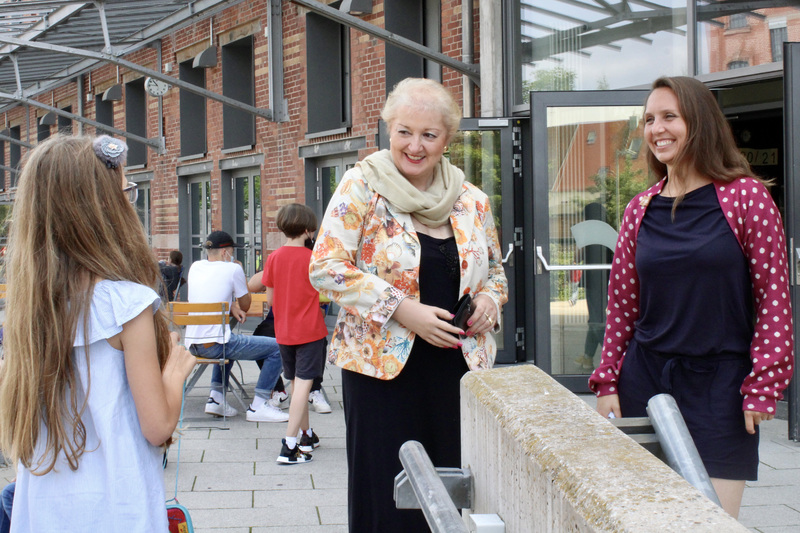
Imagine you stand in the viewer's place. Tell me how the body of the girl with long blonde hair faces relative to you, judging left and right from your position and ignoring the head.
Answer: facing away from the viewer and to the right of the viewer

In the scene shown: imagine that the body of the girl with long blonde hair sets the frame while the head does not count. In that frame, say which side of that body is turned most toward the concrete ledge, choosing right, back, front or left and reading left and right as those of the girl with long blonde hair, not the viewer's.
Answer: right

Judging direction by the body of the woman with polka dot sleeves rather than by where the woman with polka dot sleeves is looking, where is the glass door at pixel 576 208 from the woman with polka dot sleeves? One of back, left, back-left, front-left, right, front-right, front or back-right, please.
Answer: back-right

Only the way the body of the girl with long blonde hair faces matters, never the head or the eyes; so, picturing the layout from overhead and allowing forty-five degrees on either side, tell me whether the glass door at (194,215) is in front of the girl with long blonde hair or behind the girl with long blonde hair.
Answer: in front

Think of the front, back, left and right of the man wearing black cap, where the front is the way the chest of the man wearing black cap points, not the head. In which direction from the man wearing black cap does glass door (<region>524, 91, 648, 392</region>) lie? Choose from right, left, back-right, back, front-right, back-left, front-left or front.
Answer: front-right

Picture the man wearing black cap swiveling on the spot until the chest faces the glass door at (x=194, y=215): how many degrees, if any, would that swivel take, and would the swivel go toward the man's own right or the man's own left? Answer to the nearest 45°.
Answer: approximately 45° to the man's own left

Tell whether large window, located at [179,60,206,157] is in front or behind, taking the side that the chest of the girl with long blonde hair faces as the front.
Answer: in front

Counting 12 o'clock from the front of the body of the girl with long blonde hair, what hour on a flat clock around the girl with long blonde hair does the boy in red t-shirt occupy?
The boy in red t-shirt is roughly at 11 o'clock from the girl with long blonde hair.

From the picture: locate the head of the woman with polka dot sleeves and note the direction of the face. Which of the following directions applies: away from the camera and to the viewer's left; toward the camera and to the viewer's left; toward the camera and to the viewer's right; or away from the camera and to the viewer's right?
toward the camera and to the viewer's left

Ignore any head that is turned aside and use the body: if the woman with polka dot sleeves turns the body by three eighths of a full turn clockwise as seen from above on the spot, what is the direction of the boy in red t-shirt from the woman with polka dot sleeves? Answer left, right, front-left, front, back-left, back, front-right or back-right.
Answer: front-left

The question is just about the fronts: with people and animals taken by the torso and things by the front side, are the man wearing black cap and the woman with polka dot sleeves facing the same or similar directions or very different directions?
very different directions

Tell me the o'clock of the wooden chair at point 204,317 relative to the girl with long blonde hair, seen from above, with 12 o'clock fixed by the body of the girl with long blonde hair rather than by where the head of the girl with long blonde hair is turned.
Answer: The wooden chair is roughly at 11 o'clock from the girl with long blonde hair.

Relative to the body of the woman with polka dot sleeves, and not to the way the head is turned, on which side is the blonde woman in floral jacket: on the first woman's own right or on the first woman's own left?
on the first woman's own right

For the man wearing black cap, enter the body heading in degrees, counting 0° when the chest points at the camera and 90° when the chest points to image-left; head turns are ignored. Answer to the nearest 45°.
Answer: approximately 225°

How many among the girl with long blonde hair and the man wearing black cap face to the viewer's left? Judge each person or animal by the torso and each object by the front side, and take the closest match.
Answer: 0

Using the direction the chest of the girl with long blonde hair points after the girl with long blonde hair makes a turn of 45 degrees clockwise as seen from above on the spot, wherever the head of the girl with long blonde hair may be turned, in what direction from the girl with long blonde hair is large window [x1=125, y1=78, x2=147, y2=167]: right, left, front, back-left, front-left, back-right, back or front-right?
left

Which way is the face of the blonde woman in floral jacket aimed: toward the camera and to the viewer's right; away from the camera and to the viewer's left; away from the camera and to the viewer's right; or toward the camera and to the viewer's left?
toward the camera and to the viewer's left
